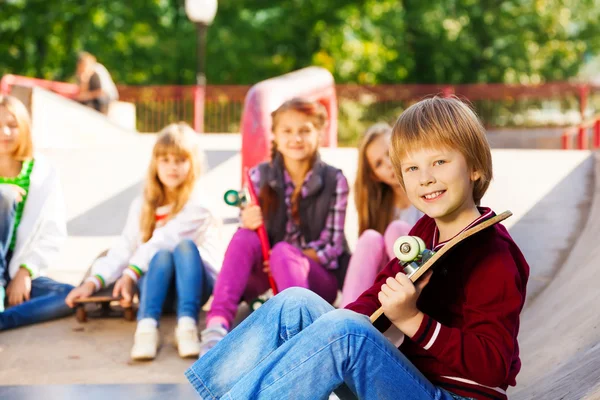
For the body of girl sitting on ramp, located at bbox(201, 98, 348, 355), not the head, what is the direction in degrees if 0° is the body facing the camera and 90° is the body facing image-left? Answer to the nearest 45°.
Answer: approximately 0°

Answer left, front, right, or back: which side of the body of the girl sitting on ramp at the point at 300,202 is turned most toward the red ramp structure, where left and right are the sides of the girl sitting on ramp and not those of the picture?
back

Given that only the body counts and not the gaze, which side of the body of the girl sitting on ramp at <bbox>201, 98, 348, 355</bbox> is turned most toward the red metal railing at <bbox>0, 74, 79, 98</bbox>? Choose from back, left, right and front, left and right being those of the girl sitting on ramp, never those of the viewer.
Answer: back

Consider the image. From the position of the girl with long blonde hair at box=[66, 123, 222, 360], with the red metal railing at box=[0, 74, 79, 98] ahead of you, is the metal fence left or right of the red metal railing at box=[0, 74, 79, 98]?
right

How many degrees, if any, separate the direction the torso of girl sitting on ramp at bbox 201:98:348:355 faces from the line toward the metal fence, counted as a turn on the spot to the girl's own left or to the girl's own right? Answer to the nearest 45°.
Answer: approximately 180°

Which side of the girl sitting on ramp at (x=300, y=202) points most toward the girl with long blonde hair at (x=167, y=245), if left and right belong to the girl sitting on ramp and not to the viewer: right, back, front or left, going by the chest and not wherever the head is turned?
right

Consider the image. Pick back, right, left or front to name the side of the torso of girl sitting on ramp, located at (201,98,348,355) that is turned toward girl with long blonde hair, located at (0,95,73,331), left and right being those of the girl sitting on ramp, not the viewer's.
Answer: right

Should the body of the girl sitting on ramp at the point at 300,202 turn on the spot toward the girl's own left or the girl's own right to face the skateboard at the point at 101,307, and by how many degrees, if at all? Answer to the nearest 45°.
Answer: approximately 90° to the girl's own right
